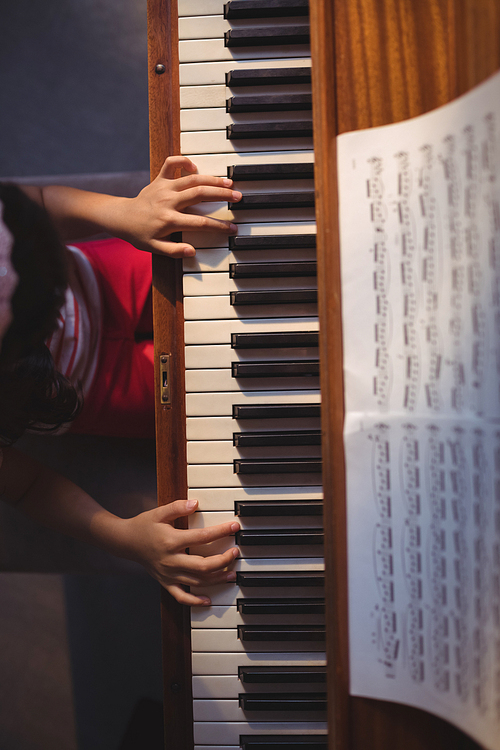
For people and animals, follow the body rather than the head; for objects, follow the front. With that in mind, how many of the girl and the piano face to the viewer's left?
1

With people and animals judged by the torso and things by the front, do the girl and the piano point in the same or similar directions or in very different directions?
very different directions

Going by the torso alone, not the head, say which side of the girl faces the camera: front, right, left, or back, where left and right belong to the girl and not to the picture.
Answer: right

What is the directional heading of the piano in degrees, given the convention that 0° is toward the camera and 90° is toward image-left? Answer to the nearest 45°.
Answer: approximately 90°
